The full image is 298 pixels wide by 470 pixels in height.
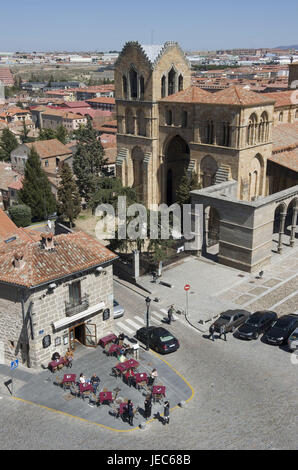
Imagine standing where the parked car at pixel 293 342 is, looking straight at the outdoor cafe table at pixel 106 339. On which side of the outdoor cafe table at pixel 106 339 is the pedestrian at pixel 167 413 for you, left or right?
left

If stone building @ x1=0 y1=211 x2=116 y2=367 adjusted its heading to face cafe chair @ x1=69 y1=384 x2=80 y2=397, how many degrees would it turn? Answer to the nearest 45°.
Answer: approximately 45° to its right

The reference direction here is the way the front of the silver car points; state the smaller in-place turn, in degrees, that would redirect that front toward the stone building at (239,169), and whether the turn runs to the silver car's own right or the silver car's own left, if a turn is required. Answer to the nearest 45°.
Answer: approximately 90° to the silver car's own left

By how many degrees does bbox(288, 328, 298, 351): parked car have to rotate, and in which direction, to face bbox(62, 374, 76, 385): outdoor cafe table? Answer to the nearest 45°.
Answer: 0° — it already faces it
